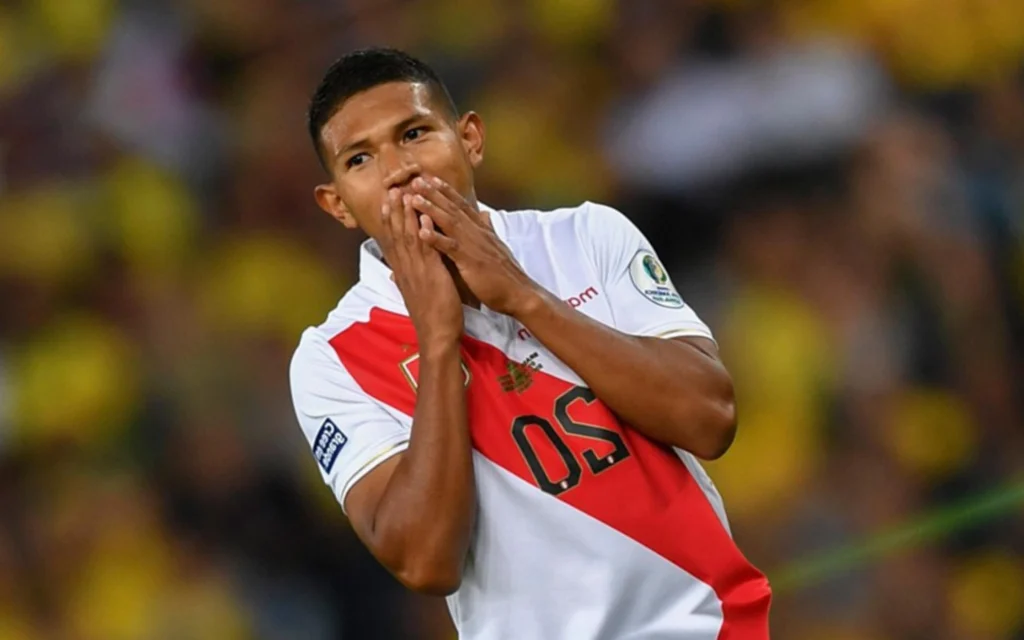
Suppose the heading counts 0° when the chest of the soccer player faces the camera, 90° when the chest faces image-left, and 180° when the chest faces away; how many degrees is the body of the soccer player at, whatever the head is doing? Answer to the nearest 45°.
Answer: approximately 0°
